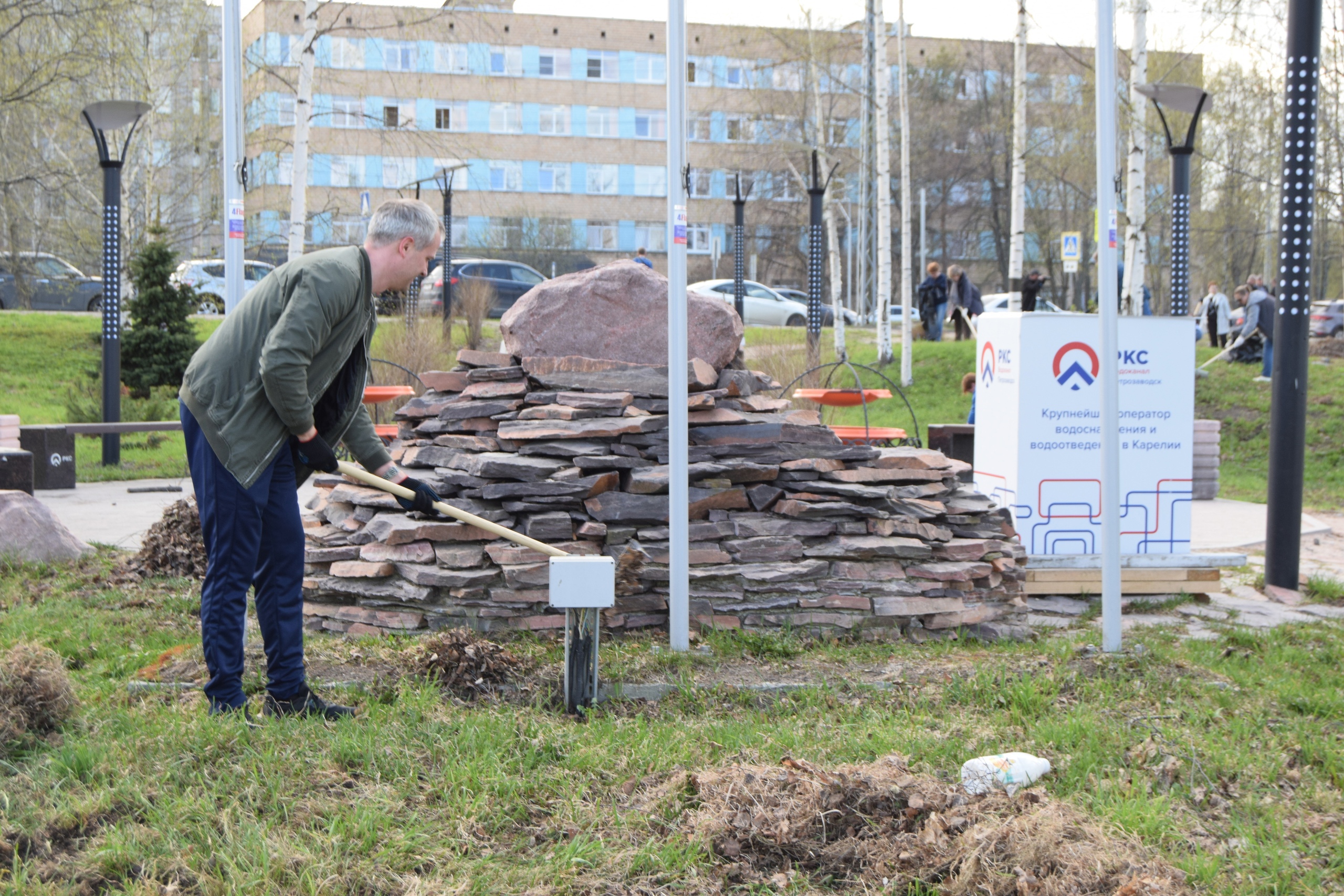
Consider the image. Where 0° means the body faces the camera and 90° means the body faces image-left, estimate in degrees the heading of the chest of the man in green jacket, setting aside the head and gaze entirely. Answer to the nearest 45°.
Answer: approximately 270°

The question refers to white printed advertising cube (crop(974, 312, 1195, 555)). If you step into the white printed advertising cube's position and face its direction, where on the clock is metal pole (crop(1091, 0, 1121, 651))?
The metal pole is roughly at 12 o'clock from the white printed advertising cube.

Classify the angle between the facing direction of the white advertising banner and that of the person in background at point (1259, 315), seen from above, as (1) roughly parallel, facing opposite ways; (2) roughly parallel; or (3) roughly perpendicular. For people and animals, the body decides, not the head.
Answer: roughly perpendicular

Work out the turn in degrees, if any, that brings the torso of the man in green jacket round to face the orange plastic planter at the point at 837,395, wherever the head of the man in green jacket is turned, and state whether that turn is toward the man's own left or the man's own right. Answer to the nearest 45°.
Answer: approximately 45° to the man's own left

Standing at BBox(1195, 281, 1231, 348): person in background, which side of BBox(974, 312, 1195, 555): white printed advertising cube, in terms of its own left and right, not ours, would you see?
back

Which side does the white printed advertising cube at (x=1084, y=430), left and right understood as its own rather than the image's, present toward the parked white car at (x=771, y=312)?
back

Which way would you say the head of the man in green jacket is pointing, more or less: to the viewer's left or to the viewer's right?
to the viewer's right

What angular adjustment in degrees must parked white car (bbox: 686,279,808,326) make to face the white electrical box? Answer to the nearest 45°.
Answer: approximately 90° to its right

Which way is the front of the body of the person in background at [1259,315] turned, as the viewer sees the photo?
to the viewer's left

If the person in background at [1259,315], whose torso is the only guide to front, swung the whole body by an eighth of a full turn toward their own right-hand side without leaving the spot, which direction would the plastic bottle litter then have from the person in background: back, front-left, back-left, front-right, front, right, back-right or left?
back-left

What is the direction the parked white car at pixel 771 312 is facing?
to the viewer's right

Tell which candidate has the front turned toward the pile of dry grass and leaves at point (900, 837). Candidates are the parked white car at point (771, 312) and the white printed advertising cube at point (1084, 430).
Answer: the white printed advertising cube
